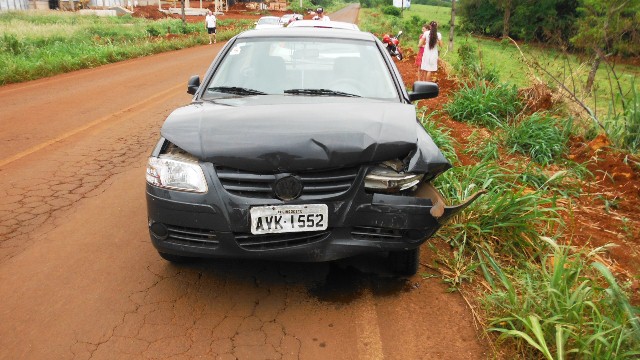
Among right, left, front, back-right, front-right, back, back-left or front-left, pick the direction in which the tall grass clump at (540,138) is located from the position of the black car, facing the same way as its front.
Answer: back-left

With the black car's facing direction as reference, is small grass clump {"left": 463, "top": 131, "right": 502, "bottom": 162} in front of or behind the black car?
behind

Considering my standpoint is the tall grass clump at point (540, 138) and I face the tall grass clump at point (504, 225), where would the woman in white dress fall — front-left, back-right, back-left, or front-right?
back-right

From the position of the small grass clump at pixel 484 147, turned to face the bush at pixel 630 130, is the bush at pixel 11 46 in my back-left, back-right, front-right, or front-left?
back-left

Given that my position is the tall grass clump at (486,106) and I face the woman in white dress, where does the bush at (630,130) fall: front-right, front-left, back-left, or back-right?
back-right

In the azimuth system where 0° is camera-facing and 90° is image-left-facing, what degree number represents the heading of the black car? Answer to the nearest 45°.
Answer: approximately 0°

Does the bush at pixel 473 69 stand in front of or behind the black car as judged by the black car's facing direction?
behind

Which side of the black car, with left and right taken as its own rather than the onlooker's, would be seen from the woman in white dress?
back

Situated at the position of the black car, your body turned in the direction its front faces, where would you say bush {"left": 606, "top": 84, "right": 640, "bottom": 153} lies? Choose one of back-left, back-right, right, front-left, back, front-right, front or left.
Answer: back-left

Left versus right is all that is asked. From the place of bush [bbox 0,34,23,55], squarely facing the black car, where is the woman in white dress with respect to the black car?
left

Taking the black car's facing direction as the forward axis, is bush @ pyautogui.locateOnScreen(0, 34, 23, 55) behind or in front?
behind

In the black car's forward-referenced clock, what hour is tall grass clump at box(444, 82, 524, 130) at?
The tall grass clump is roughly at 7 o'clock from the black car.
